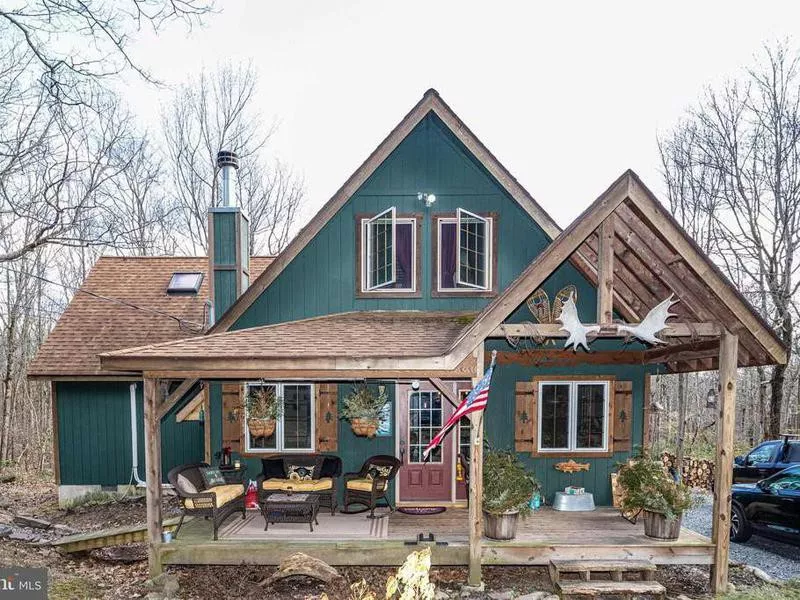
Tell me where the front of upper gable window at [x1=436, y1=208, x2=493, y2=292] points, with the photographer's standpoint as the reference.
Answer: facing the viewer

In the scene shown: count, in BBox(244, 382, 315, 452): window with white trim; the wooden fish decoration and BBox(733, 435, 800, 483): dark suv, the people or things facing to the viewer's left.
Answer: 2

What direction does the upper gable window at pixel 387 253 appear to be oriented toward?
toward the camera

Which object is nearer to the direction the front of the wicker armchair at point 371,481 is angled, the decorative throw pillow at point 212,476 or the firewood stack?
the decorative throw pillow

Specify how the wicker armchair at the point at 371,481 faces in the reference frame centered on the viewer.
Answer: facing the viewer and to the left of the viewer

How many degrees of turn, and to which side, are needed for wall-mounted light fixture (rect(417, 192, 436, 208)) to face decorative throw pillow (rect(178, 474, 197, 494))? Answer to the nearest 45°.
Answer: approximately 45° to its right

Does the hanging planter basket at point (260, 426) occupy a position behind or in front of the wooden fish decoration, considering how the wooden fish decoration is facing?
in front

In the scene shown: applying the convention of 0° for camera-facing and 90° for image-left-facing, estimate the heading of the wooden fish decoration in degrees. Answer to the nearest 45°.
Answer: approximately 90°

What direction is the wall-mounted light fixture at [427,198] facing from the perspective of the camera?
toward the camera

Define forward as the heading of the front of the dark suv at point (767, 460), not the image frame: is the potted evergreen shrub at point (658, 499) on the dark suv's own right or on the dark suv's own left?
on the dark suv's own left

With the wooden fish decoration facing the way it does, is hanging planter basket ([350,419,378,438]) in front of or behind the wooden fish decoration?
in front

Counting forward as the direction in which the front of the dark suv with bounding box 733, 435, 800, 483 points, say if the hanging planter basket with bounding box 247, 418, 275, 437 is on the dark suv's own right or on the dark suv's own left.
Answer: on the dark suv's own left
